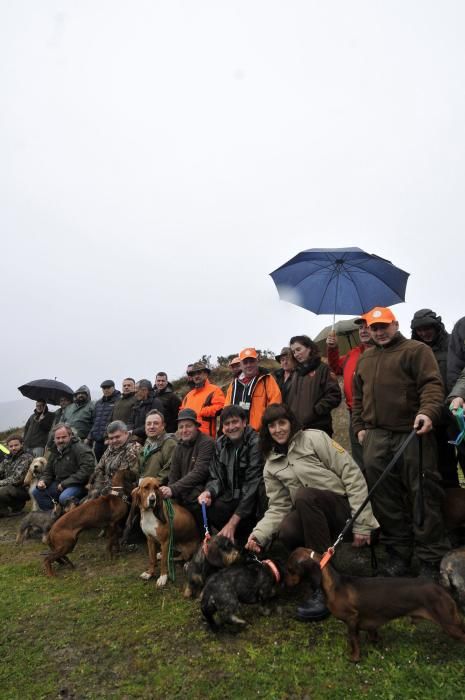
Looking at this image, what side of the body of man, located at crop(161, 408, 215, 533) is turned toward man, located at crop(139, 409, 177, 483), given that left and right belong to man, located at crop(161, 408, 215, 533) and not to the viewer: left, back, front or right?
right

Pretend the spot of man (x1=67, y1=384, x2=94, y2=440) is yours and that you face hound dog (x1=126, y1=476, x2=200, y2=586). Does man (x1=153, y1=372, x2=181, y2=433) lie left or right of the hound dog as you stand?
left

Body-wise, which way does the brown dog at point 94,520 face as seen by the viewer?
to the viewer's right

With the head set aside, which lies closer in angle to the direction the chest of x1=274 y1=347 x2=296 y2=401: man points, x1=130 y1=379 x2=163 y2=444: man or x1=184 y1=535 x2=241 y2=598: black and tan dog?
the black and tan dog

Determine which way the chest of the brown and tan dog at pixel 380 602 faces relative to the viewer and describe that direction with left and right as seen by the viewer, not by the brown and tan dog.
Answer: facing to the left of the viewer

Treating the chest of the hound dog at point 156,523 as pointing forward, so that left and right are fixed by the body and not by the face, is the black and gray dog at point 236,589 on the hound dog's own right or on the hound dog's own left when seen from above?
on the hound dog's own left

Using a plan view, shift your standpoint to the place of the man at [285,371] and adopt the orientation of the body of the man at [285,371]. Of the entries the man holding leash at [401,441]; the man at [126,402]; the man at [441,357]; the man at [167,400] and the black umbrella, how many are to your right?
3
